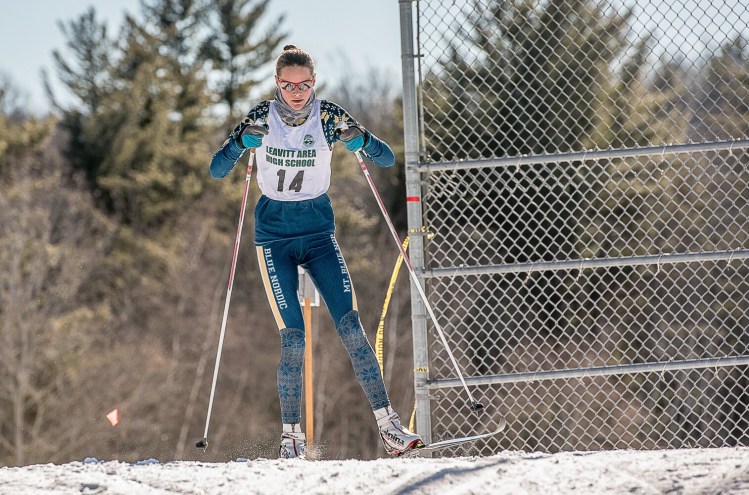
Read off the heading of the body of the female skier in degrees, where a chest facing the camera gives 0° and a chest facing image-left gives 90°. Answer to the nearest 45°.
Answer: approximately 0°

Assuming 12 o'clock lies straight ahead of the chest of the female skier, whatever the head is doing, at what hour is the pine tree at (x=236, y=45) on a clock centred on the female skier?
The pine tree is roughly at 6 o'clock from the female skier.
